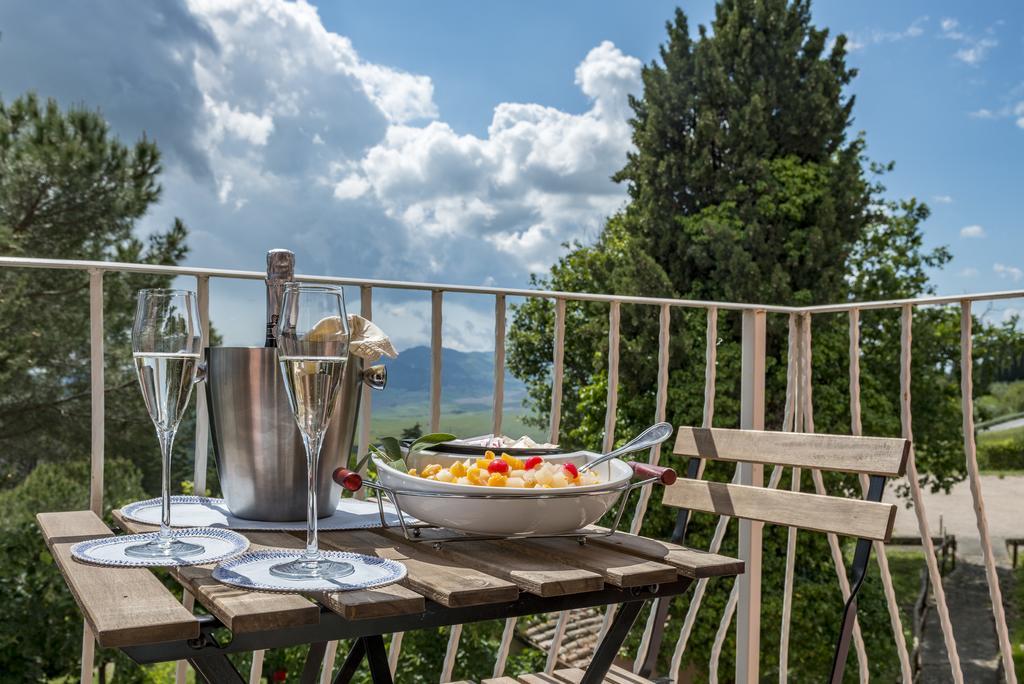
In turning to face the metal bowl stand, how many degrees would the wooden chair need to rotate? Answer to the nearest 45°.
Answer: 0° — it already faces it

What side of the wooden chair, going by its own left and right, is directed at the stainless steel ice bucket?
front

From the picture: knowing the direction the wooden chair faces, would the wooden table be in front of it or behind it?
in front

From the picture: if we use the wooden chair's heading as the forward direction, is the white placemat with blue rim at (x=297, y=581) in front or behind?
in front

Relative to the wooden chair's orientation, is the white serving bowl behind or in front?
in front

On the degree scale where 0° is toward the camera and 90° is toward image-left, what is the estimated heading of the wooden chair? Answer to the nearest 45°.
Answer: approximately 45°

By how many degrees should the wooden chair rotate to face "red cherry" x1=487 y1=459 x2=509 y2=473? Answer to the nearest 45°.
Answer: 0° — it already faces it

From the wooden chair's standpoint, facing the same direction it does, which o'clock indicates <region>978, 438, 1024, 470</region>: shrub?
The shrub is roughly at 5 o'clock from the wooden chair.

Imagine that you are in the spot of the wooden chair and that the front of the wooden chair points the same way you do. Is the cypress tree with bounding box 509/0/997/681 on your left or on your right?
on your right

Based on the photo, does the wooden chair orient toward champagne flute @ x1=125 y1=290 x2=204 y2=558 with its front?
yes

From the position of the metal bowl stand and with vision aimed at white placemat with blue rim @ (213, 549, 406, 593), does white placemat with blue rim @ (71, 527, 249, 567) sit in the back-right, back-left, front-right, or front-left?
front-right

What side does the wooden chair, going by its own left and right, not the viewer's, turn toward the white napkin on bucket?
front

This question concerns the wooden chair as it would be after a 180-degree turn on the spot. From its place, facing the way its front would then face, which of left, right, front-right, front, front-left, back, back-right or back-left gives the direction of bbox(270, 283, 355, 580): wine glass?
back

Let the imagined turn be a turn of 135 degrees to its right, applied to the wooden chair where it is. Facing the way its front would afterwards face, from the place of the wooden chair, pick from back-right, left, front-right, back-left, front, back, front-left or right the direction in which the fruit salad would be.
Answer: back-left
